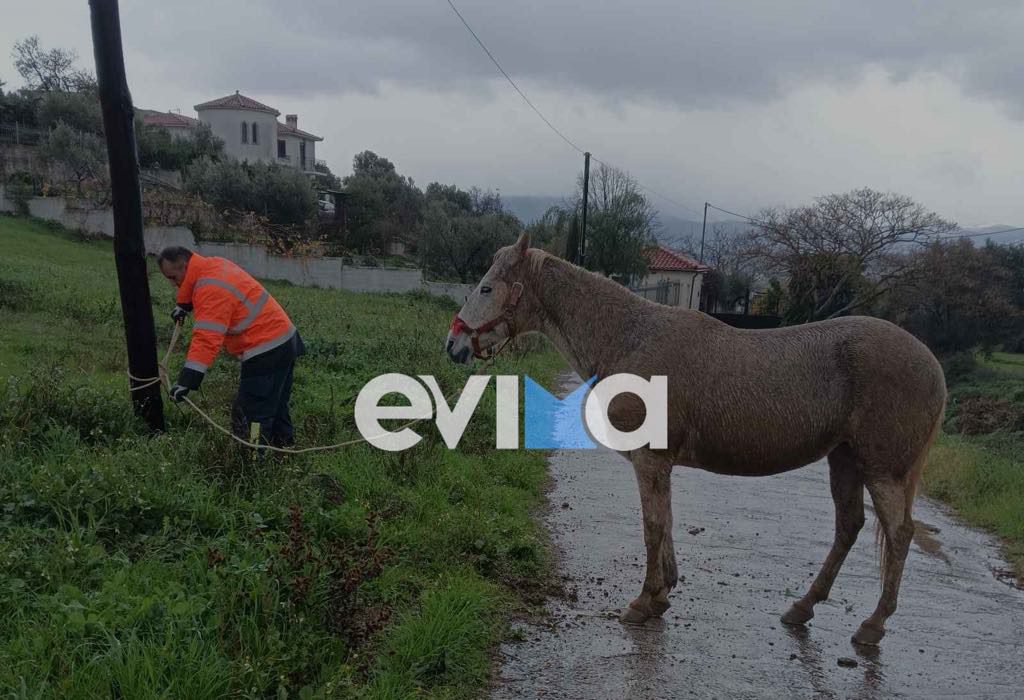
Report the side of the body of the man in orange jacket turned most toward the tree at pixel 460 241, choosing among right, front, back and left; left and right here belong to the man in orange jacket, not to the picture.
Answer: right

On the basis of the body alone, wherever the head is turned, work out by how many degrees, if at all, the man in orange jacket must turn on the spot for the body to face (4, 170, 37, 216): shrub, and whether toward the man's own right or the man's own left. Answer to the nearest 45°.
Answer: approximately 90° to the man's own right

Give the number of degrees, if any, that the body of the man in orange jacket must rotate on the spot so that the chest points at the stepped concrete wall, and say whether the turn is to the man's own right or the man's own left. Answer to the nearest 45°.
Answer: approximately 90° to the man's own right

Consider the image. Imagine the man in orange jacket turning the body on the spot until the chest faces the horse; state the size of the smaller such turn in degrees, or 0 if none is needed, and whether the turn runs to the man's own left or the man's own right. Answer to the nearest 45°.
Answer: approximately 135° to the man's own left

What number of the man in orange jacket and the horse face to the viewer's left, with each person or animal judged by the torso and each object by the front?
2

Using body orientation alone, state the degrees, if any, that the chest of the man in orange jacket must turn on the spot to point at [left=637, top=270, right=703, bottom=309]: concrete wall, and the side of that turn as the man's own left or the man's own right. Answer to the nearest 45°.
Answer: approximately 135° to the man's own right

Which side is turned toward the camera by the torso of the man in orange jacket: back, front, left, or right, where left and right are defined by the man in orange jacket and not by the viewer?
left

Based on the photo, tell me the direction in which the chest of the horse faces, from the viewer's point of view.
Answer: to the viewer's left
